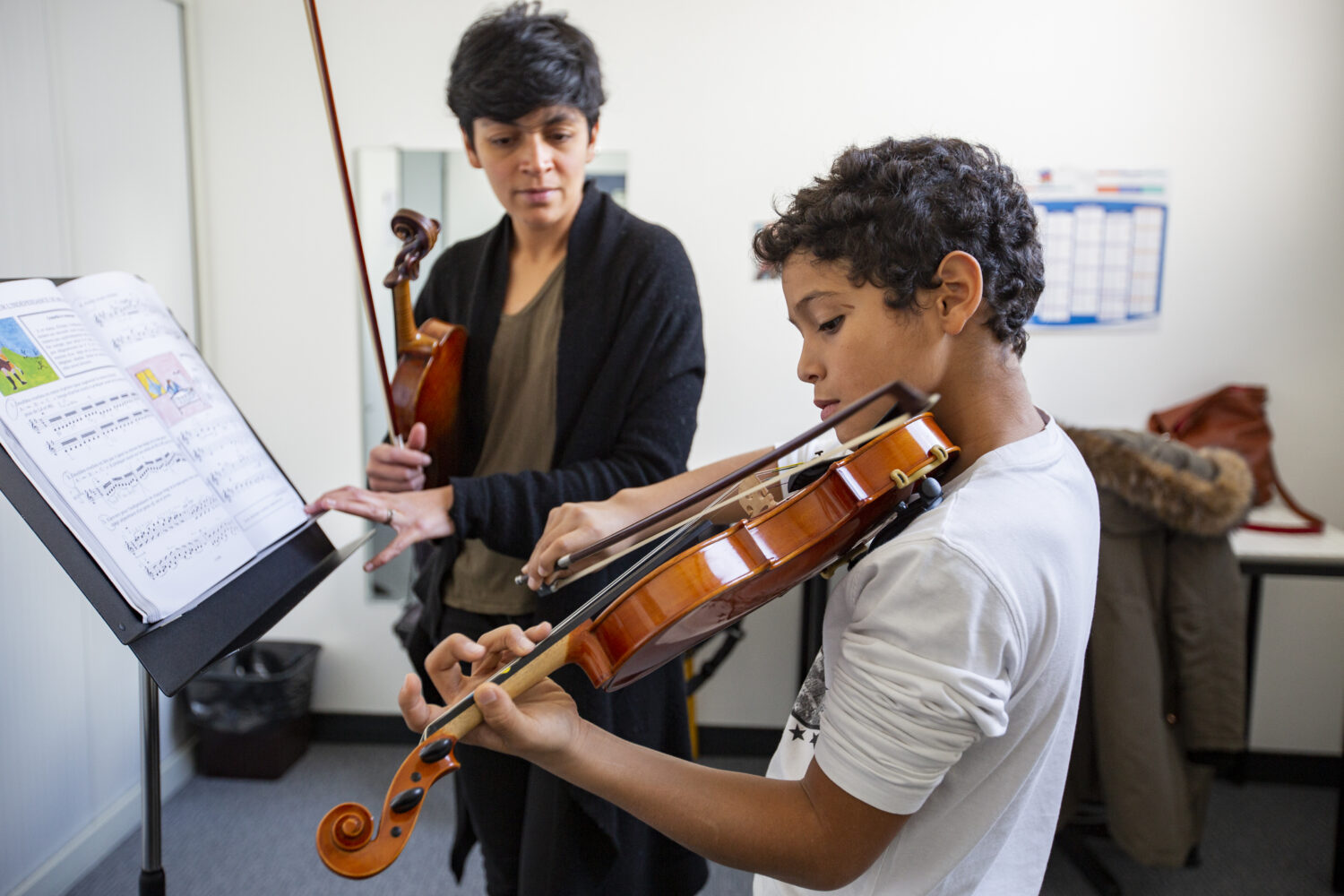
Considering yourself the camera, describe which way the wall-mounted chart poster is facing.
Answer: facing the viewer

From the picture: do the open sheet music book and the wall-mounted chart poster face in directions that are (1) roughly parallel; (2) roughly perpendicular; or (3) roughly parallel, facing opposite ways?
roughly perpendicular

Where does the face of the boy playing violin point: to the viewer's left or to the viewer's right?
to the viewer's left

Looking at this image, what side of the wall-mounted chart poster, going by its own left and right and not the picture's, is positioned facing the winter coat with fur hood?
front

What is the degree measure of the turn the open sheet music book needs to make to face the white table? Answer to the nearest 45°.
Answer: approximately 45° to its left

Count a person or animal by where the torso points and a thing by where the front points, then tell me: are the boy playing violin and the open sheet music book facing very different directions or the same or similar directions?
very different directions

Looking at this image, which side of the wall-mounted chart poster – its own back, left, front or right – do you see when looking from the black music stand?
front

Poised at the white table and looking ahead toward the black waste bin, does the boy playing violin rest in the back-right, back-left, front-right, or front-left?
front-left

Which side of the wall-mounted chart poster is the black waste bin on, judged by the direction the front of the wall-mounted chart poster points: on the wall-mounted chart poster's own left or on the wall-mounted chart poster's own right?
on the wall-mounted chart poster's own right

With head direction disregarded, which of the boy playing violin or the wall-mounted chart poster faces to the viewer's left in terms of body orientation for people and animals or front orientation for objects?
the boy playing violin

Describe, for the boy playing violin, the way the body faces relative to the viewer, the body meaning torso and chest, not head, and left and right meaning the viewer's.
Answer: facing to the left of the viewer

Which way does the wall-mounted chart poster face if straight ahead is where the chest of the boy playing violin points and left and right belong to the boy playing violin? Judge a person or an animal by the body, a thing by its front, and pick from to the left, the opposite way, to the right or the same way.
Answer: to the left

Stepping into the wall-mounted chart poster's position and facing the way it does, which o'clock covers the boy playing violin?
The boy playing violin is roughly at 12 o'clock from the wall-mounted chart poster.

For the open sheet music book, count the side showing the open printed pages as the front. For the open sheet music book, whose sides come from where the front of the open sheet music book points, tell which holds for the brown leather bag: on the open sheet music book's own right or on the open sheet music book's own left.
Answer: on the open sheet music book's own left
